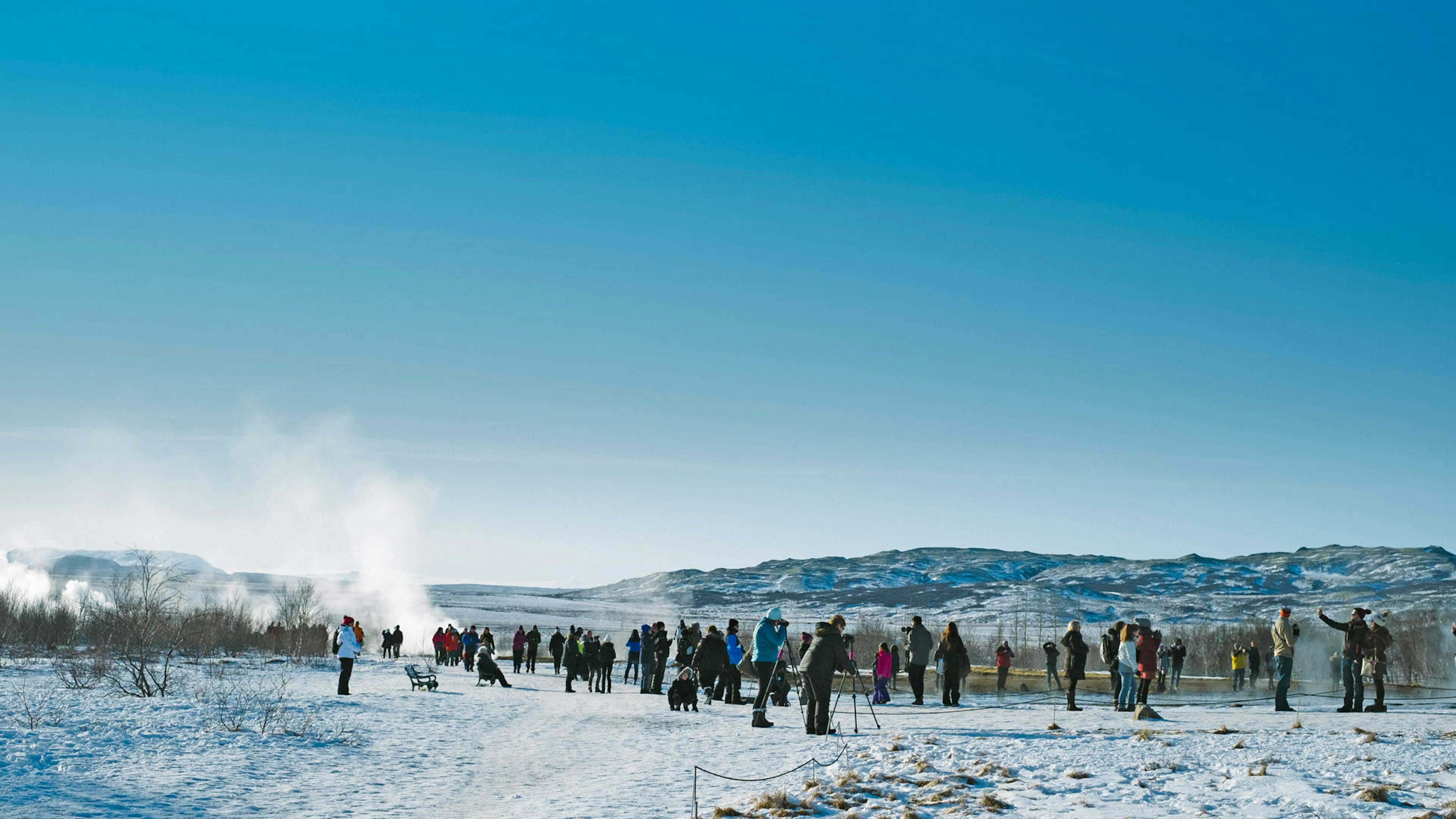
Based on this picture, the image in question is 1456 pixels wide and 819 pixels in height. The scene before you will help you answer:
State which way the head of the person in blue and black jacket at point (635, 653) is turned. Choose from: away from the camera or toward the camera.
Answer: away from the camera

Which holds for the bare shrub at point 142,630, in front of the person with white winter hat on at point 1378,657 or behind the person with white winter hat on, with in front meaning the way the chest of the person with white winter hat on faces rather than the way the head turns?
in front

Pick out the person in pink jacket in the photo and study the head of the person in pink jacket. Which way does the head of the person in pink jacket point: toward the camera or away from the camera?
away from the camera

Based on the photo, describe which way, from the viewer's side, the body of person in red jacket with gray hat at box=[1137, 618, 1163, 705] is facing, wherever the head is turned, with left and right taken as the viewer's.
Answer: facing away from the viewer and to the right of the viewer

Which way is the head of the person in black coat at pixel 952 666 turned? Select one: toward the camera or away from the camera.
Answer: away from the camera

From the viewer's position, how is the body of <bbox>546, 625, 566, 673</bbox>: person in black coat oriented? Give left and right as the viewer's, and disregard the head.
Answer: facing away from the viewer

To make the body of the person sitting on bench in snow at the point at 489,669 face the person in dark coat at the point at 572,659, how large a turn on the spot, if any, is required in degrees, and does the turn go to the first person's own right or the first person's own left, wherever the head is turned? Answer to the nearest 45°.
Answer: approximately 45° to the first person's own right

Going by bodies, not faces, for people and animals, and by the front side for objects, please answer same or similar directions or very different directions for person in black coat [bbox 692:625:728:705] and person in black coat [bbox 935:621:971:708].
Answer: same or similar directions

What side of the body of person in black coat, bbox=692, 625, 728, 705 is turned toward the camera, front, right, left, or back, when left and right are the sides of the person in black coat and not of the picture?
back

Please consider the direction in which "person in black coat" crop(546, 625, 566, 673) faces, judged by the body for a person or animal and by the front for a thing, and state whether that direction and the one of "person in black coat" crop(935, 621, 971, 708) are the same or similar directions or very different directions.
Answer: same or similar directions

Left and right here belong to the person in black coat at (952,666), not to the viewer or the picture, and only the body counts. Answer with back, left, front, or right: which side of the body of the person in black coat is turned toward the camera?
back

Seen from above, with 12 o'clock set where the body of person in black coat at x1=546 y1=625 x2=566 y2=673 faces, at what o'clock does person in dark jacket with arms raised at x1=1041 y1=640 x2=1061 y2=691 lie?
The person in dark jacket with arms raised is roughly at 4 o'clock from the person in black coat.
